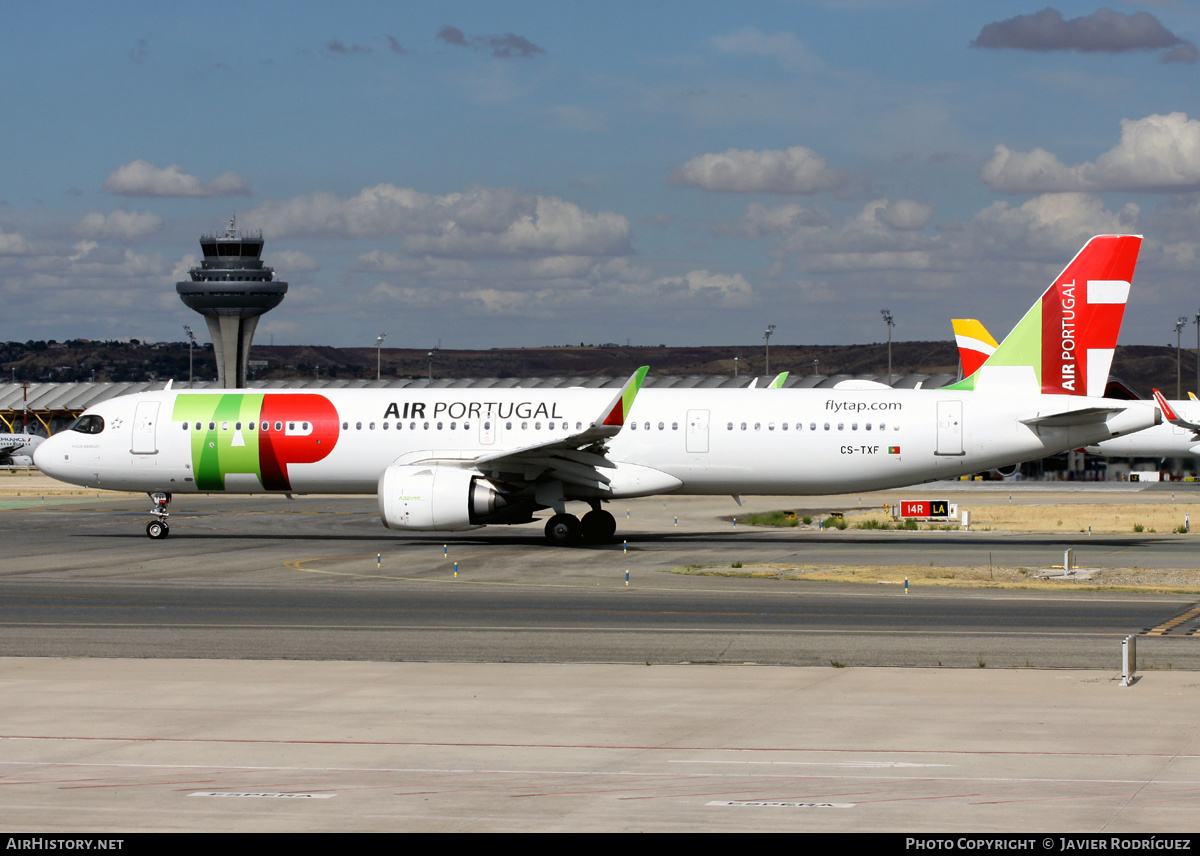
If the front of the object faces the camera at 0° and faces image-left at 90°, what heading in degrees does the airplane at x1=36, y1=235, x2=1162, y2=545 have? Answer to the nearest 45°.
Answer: approximately 90°
